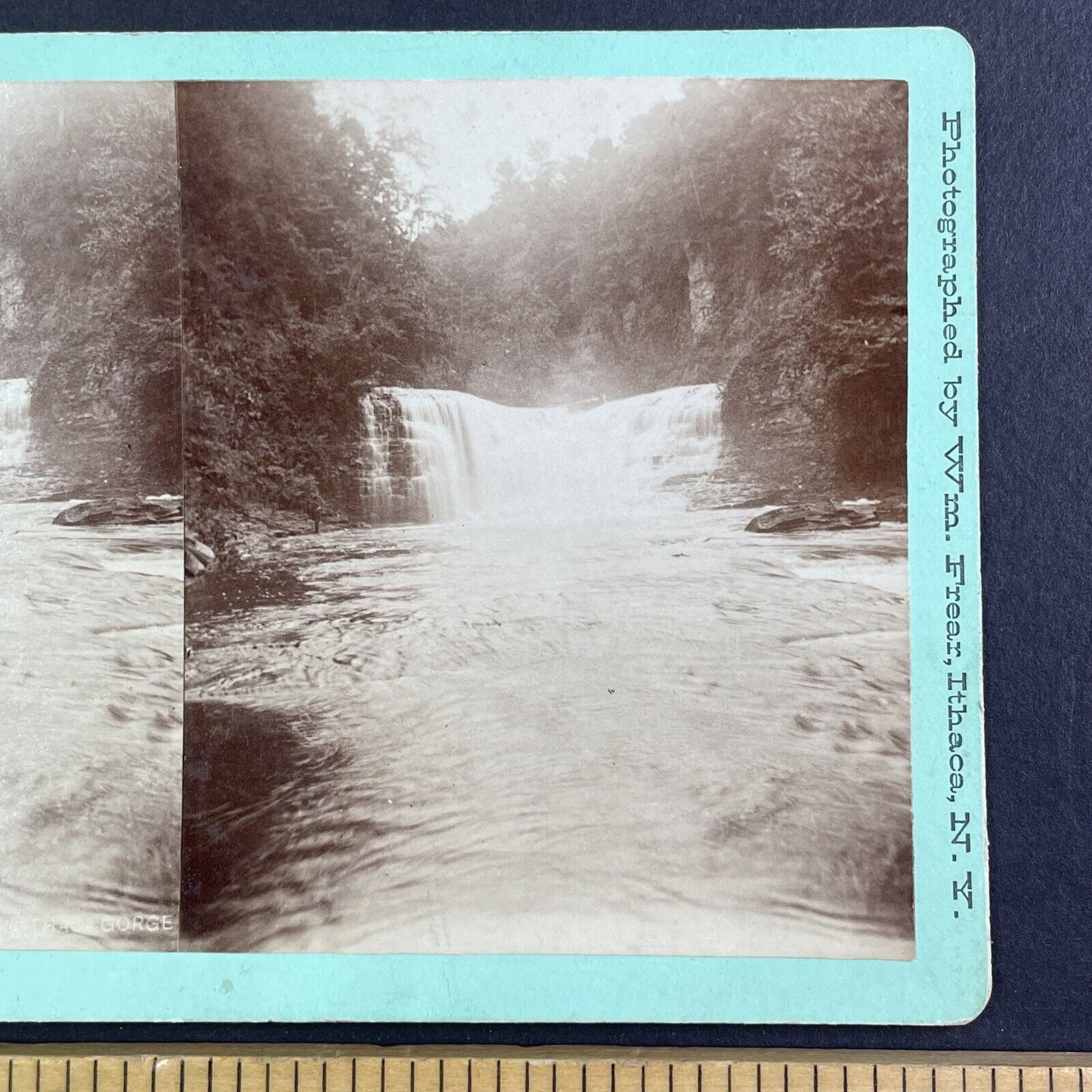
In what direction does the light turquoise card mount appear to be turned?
toward the camera
